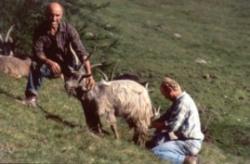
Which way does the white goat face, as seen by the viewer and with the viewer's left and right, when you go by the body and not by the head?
facing to the left of the viewer

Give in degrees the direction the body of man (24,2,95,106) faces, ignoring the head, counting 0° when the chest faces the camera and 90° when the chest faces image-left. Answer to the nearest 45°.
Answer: approximately 0°

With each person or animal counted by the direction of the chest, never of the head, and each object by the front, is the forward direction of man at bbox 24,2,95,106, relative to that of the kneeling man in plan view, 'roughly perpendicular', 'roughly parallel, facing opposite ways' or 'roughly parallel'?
roughly perpendicular

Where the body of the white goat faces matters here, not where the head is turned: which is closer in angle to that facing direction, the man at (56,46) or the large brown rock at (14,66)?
the man

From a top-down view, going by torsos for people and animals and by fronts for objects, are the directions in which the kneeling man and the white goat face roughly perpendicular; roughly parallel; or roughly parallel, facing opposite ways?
roughly parallel

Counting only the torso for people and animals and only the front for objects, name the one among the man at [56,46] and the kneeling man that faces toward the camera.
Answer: the man

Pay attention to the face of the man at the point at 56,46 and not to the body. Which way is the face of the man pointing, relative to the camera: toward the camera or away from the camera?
toward the camera

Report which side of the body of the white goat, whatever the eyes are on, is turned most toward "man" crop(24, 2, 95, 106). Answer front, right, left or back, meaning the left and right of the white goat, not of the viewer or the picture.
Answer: front

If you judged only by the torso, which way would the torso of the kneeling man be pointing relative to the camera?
to the viewer's left
